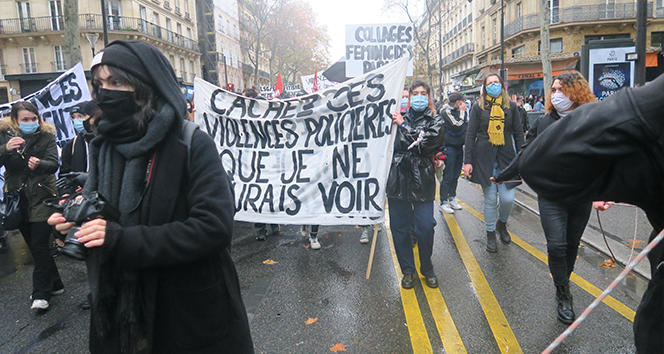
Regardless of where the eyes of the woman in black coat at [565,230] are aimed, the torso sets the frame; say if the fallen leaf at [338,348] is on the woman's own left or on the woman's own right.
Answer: on the woman's own right

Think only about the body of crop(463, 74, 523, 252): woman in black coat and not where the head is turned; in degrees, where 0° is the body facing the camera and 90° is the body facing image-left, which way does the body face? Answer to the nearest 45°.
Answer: approximately 0°

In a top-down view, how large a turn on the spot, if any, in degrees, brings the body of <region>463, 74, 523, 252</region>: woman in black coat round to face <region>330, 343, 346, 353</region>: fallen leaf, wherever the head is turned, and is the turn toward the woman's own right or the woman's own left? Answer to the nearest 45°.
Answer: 0° — they already face it

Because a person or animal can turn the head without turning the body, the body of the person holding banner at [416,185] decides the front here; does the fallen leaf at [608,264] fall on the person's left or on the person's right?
on the person's left

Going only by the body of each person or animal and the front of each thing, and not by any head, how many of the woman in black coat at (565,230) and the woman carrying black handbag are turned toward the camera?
2

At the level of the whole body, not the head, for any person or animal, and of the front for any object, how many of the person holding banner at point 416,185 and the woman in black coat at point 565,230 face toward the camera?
2

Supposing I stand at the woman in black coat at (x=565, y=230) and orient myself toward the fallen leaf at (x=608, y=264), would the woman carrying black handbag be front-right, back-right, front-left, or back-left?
back-left
